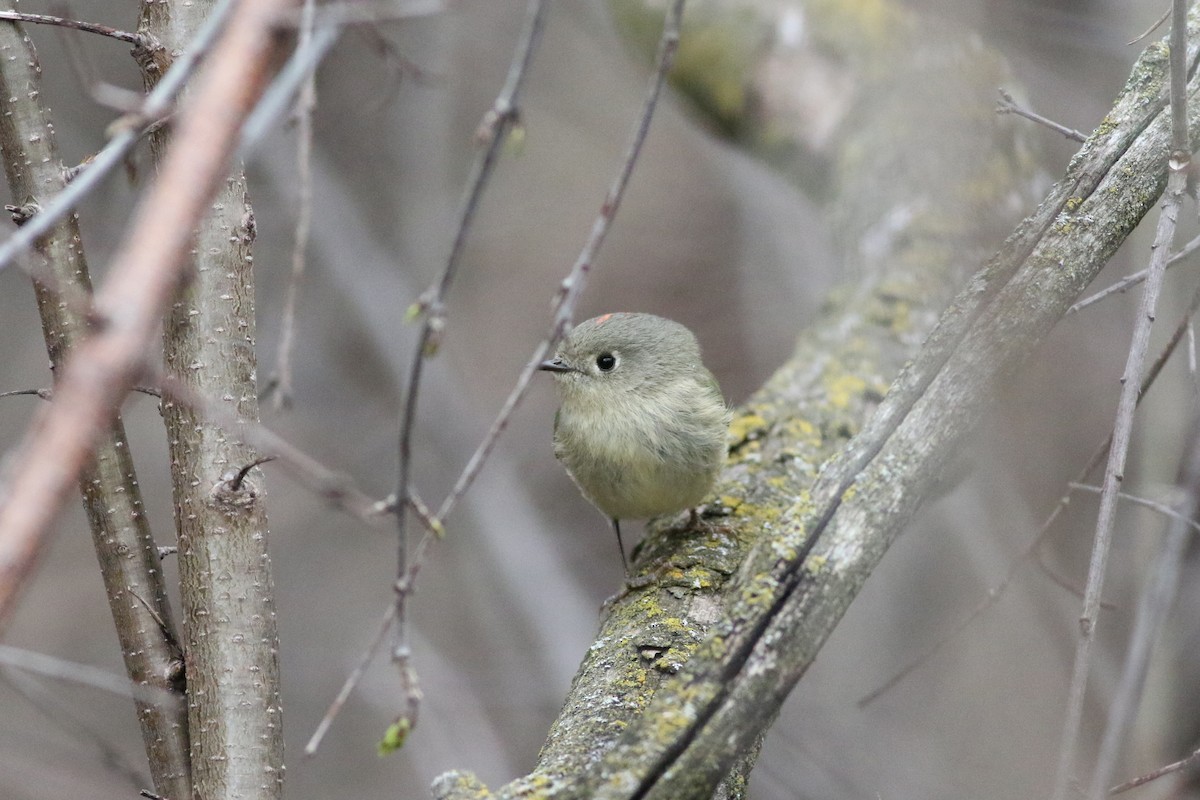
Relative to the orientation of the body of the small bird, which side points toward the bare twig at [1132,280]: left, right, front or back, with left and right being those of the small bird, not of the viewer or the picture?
left

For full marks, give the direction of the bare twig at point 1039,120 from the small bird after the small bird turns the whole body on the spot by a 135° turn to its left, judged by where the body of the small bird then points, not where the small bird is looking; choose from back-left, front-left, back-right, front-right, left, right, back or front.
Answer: front-right

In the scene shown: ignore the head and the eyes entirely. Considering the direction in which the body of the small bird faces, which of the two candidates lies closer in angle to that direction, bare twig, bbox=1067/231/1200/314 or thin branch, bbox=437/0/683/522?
the thin branch

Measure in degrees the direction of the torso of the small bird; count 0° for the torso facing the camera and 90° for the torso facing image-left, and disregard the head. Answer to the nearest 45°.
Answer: approximately 45°

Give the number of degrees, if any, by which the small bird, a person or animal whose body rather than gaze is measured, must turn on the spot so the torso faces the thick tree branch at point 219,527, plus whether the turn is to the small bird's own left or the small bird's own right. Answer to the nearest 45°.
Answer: approximately 90° to the small bird's own right

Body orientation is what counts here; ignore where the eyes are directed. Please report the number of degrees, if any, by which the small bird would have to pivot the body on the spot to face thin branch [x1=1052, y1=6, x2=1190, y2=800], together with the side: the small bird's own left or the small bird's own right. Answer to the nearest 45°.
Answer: approximately 90° to the small bird's own left
